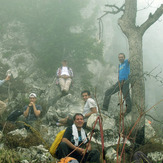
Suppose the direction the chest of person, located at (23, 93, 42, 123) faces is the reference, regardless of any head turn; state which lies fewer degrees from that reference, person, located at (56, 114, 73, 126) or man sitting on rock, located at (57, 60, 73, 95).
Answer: the person

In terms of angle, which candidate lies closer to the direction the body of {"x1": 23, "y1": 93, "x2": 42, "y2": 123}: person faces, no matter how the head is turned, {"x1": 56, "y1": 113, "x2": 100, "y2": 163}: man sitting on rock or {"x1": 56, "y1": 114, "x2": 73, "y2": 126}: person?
the man sitting on rock

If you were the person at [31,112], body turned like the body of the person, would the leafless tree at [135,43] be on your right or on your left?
on your left

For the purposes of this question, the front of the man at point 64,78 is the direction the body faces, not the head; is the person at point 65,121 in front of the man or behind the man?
in front

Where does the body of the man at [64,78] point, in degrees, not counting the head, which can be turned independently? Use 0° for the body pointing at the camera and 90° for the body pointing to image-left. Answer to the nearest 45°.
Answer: approximately 0°

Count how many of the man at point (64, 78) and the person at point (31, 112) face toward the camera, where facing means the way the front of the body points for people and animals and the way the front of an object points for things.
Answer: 2
